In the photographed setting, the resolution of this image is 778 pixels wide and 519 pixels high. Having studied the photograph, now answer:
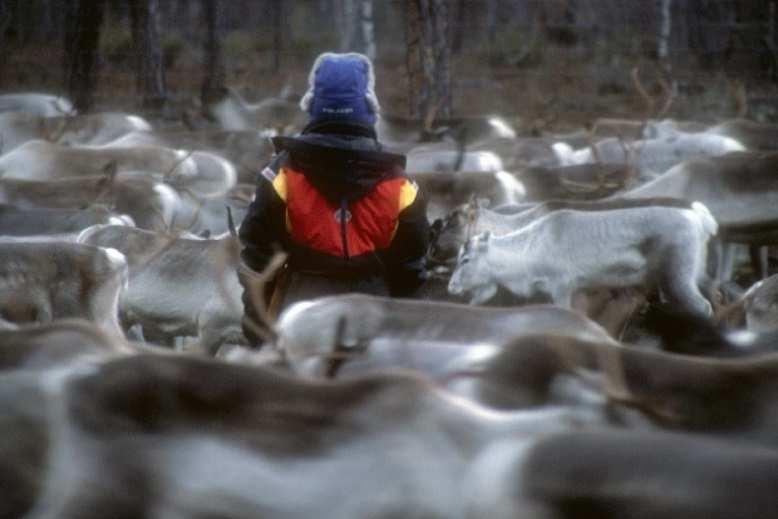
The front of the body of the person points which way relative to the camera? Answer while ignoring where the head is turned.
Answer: away from the camera

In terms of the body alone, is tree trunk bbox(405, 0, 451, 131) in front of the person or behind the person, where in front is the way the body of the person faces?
in front

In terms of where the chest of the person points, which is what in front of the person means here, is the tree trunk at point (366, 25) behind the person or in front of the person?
in front

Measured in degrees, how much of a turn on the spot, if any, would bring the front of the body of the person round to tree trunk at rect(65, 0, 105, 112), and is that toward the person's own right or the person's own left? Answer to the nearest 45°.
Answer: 0° — they already face it

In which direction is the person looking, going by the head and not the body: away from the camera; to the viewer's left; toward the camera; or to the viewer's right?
away from the camera
